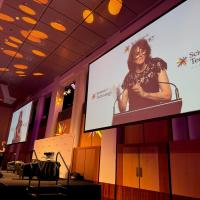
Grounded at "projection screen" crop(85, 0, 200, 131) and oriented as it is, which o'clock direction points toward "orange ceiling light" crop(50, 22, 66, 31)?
The orange ceiling light is roughly at 2 o'clock from the projection screen.

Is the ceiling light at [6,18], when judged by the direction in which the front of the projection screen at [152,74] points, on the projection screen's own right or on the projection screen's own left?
on the projection screen's own right

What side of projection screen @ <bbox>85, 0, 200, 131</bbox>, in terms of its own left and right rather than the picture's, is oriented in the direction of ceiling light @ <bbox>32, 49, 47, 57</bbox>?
right

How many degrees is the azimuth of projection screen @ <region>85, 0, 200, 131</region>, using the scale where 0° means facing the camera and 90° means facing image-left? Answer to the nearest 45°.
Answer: approximately 45°

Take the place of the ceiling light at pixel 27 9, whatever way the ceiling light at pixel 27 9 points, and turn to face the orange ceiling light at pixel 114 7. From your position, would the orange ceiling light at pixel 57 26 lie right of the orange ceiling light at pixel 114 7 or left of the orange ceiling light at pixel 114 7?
left

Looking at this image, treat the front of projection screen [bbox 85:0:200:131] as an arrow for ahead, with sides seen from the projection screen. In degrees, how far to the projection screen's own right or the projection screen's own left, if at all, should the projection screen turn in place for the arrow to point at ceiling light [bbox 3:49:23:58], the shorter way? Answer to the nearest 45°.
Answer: approximately 90° to the projection screen's own right

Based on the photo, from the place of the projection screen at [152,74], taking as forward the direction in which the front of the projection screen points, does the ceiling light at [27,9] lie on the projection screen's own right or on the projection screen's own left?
on the projection screen's own right

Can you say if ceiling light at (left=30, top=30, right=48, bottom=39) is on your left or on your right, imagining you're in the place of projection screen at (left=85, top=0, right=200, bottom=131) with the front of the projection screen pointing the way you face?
on your right

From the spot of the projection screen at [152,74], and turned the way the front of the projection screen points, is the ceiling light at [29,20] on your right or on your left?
on your right
